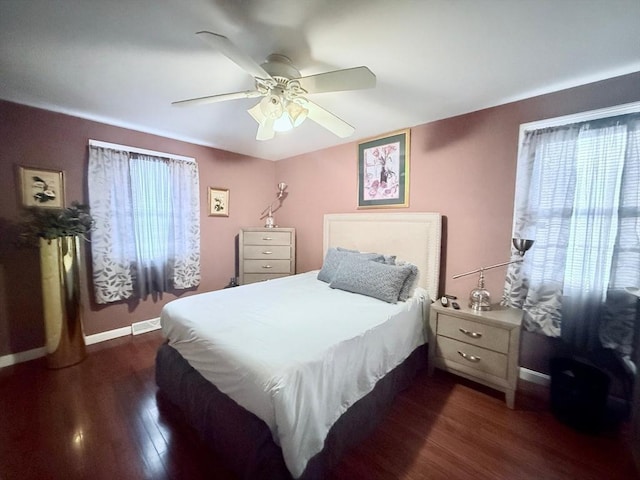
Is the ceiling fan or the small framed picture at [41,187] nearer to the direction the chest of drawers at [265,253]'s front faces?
the ceiling fan

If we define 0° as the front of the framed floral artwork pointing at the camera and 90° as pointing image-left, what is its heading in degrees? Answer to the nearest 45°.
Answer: approximately 45°

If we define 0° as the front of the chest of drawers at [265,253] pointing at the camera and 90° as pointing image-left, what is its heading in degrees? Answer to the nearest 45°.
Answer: approximately 0°

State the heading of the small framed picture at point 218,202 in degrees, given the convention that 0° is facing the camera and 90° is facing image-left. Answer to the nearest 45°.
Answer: approximately 315°
